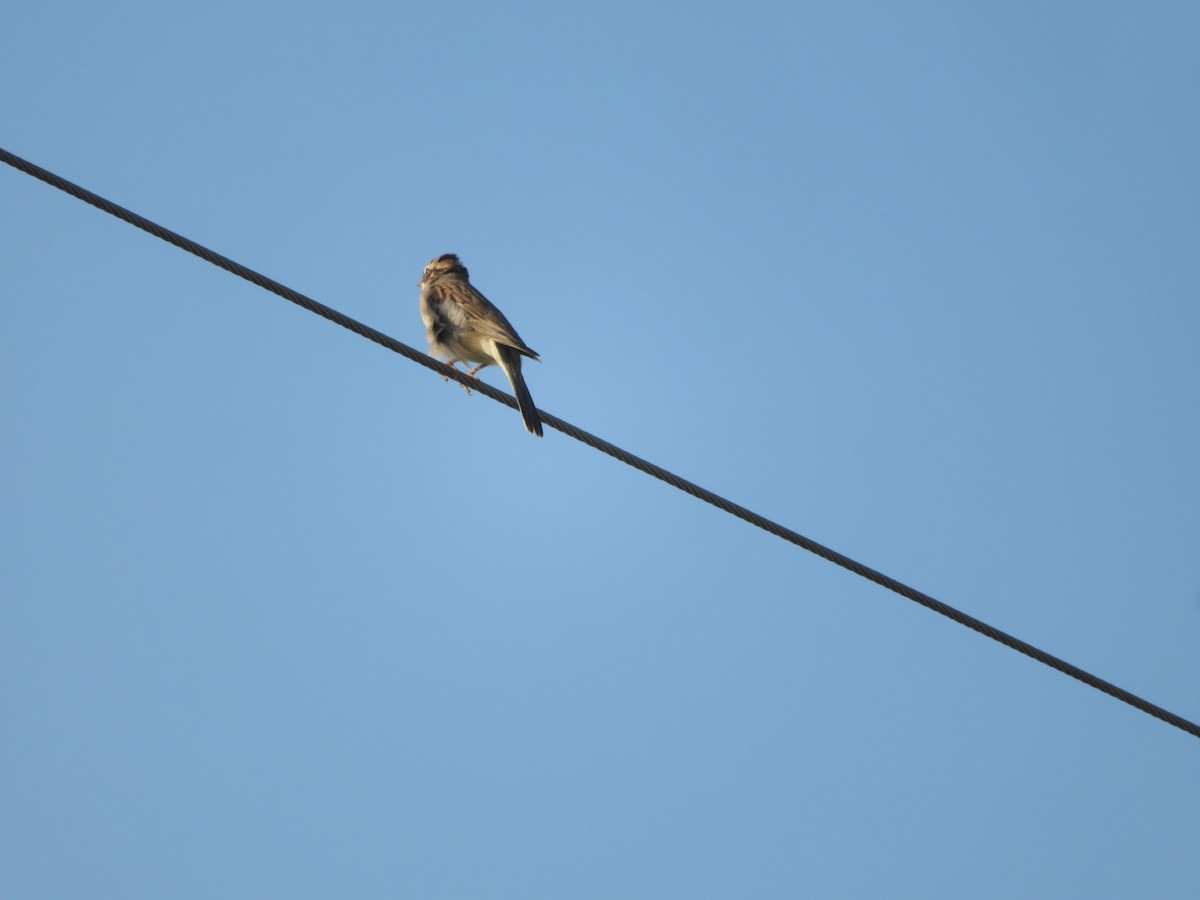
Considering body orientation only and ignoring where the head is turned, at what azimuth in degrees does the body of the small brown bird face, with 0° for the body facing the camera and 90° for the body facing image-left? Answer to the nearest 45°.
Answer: approximately 90°
